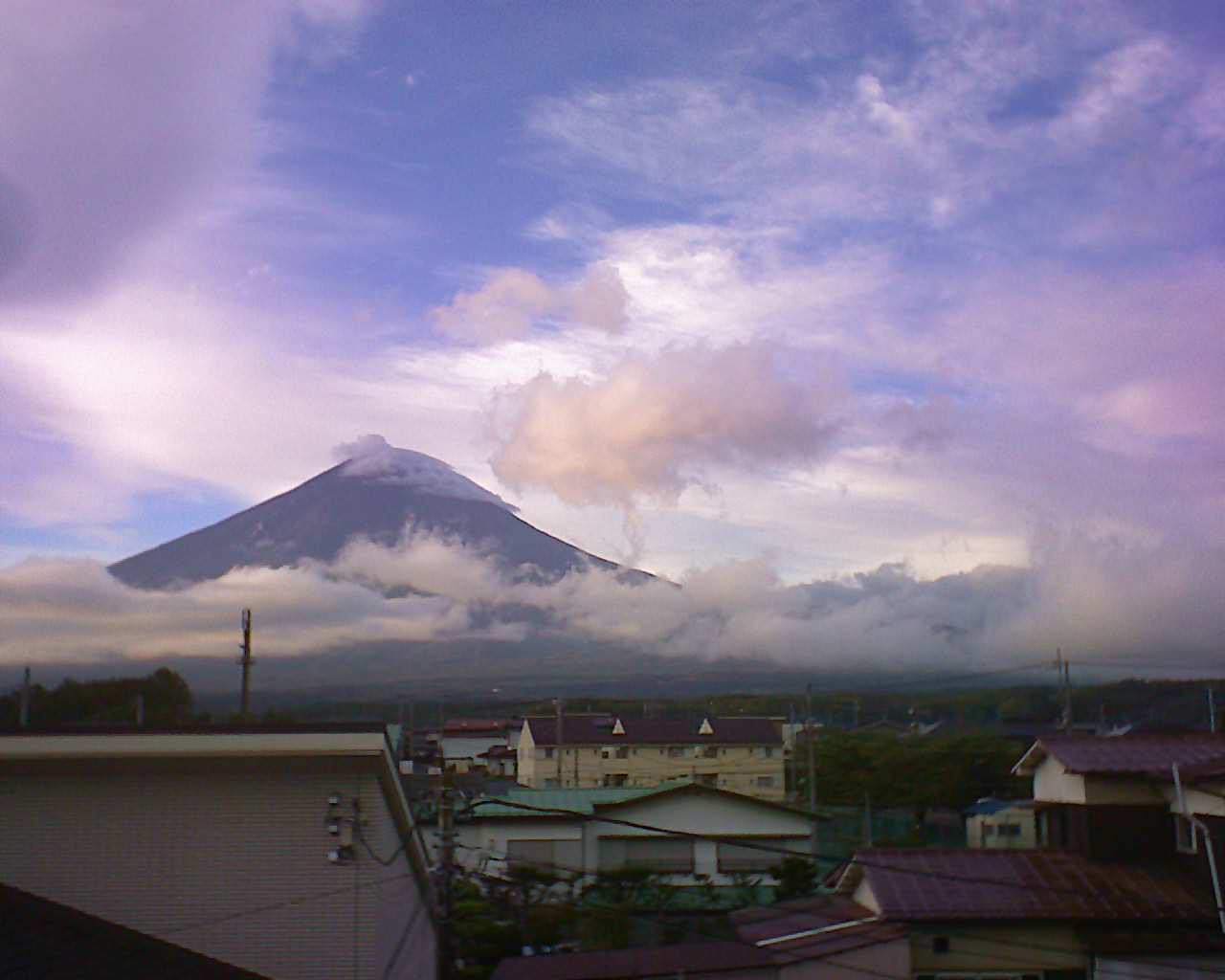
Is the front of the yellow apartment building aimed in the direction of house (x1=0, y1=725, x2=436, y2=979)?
yes

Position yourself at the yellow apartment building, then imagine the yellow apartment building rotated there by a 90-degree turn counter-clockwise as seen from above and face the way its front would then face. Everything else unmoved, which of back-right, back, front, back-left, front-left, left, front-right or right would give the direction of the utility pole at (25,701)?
back-right

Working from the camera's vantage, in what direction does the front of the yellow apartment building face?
facing the viewer

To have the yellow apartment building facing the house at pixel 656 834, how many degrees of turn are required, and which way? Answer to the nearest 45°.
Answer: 0° — it already faces it

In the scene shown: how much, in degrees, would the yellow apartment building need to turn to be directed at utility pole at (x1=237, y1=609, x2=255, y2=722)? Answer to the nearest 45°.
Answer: approximately 45° to its right

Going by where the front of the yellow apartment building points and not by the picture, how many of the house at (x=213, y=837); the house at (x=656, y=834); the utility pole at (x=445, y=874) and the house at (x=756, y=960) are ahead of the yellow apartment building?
4

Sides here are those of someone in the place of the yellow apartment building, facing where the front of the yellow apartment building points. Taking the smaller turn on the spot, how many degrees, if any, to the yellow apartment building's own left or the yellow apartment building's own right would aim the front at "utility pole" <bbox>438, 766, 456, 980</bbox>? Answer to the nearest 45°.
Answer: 0° — it already faces it

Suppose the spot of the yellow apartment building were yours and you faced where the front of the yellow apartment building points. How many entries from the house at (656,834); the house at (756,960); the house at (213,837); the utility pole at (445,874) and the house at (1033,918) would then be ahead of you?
5

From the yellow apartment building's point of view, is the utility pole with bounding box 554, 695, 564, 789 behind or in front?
in front

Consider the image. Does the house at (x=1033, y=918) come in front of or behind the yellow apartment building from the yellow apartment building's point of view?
in front

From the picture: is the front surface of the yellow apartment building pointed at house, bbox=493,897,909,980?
yes

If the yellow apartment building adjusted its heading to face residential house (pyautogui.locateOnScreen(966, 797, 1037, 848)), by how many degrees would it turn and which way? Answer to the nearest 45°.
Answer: approximately 45° to its left
